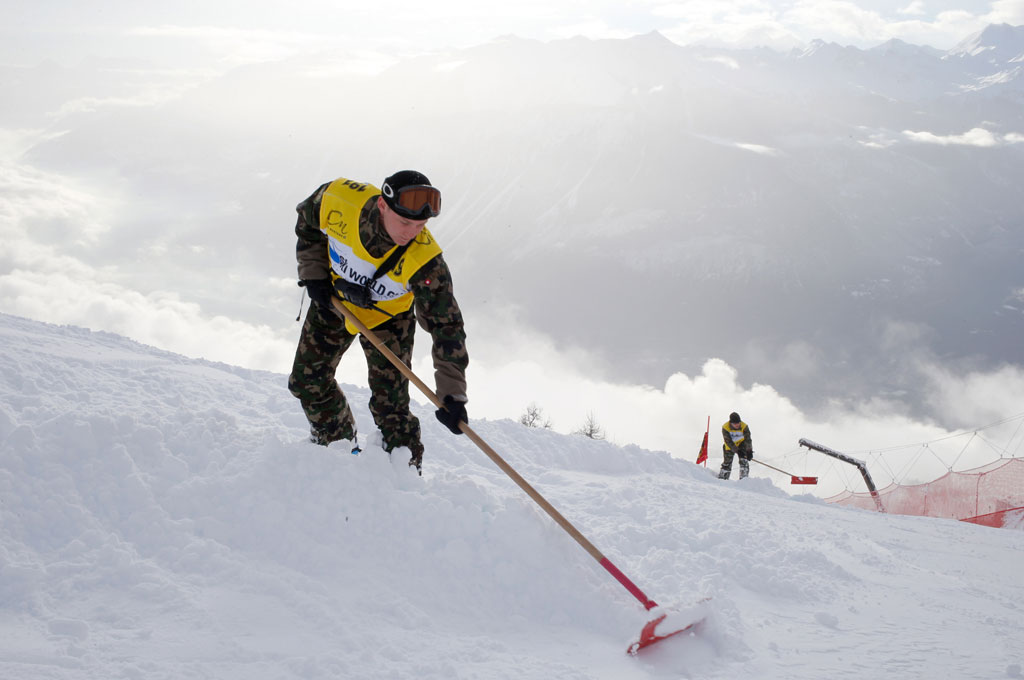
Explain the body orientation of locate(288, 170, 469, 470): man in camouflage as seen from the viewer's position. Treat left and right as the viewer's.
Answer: facing the viewer and to the right of the viewer

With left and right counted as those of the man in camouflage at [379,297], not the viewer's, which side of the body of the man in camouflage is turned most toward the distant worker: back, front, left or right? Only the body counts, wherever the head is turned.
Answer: left

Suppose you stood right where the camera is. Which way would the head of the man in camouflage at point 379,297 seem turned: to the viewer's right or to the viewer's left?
to the viewer's right

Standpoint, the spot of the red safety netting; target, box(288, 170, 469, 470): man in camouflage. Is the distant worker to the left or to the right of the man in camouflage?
right

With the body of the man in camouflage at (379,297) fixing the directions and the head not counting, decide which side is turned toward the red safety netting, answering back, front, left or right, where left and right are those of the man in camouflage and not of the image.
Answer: left
